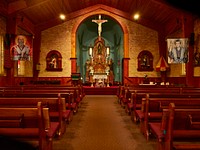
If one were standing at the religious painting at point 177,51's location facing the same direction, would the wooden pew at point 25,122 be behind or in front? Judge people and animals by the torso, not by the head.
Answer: in front

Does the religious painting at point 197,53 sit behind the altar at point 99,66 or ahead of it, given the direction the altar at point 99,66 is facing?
ahead

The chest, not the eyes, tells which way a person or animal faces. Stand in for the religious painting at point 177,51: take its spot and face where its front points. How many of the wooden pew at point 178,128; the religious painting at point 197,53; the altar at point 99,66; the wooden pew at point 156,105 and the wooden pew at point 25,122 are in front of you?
3

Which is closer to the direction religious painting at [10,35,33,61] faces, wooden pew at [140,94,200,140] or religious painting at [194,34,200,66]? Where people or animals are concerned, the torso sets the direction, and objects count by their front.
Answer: the wooden pew

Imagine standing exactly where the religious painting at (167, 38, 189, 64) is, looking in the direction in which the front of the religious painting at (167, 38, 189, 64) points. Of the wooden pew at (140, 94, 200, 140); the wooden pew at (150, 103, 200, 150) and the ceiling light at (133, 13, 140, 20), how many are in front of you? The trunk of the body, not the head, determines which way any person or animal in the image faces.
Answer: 2

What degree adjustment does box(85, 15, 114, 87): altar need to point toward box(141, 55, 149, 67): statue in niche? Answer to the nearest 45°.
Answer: approximately 90° to its left

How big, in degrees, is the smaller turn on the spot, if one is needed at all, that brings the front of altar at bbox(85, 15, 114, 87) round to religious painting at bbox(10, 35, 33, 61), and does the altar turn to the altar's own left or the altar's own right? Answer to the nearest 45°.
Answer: approximately 45° to the altar's own right

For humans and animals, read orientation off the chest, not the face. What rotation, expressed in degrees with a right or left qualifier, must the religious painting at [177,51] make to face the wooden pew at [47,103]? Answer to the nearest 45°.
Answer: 0° — it already faces it

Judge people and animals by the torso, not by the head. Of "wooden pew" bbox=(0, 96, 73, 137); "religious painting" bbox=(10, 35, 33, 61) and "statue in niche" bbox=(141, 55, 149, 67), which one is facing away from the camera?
the wooden pew

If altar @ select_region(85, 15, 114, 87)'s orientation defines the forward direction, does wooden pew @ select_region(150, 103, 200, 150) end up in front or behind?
in front

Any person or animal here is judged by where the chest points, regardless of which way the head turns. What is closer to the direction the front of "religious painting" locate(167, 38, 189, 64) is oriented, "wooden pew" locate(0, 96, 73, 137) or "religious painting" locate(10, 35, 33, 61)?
the wooden pew

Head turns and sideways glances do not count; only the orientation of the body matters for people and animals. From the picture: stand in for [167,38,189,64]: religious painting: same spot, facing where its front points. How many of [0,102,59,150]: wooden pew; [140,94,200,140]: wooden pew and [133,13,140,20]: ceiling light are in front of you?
2

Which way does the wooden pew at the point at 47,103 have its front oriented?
away from the camera

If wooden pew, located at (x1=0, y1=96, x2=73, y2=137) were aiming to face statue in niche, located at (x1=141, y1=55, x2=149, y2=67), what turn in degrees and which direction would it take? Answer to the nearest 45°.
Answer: approximately 45° to its right

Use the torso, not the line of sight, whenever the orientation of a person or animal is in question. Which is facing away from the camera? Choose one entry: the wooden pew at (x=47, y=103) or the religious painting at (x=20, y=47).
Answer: the wooden pew
